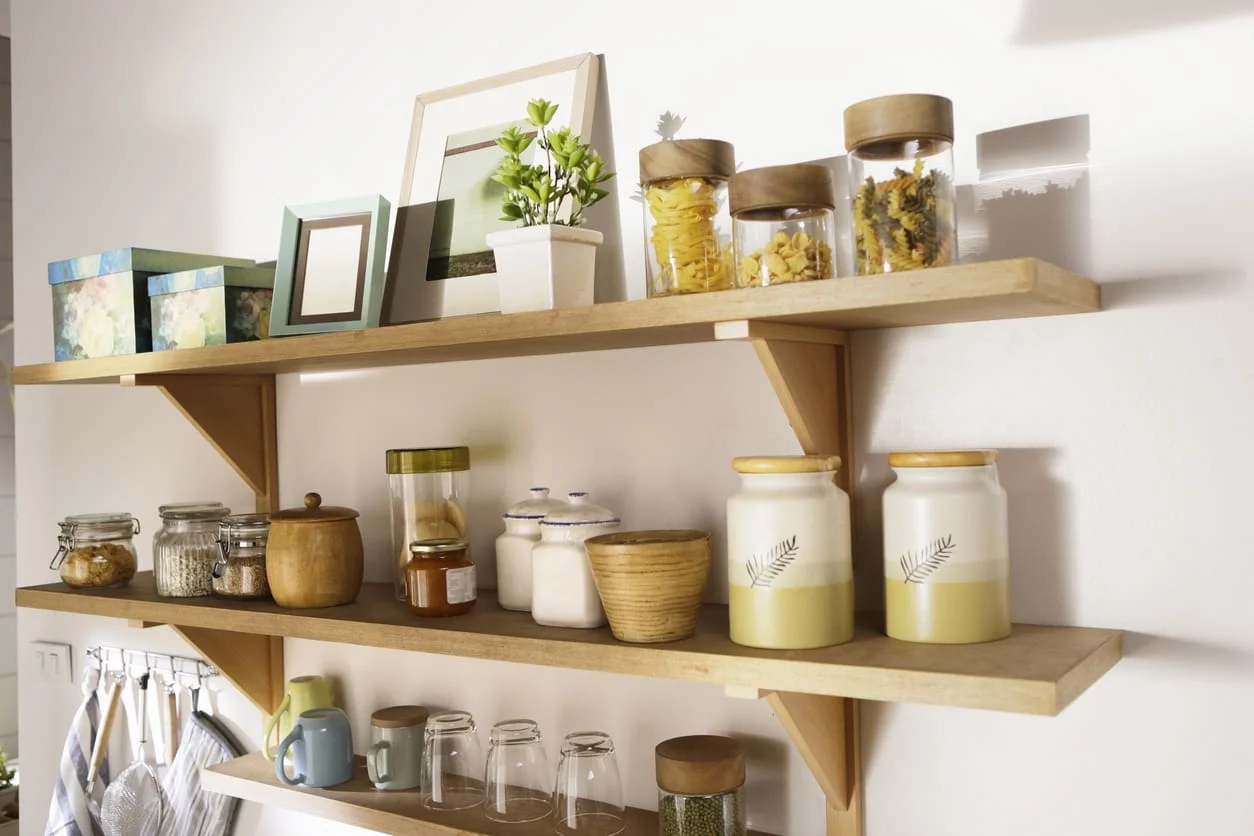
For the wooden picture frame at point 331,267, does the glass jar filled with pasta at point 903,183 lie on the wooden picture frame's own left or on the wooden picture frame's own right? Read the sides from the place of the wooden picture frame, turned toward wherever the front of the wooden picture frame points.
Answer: on the wooden picture frame's own left

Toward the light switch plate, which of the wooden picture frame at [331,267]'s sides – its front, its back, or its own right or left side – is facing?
right

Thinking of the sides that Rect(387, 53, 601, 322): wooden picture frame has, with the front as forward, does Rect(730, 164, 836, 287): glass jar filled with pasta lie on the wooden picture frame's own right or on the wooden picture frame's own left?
on the wooden picture frame's own left

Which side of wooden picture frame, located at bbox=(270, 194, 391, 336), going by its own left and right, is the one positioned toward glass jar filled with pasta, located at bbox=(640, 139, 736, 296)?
left

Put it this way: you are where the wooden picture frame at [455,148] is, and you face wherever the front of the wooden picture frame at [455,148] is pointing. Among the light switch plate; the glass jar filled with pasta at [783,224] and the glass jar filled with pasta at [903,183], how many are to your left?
2

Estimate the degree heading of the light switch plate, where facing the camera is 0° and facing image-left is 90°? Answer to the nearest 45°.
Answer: approximately 45°

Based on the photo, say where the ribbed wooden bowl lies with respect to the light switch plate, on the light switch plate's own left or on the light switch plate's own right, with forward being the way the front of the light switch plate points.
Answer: on the light switch plate's own left
